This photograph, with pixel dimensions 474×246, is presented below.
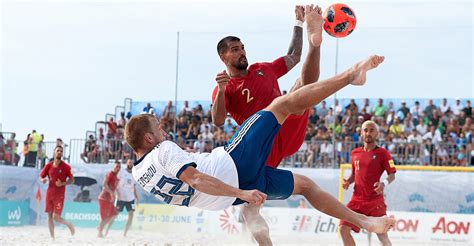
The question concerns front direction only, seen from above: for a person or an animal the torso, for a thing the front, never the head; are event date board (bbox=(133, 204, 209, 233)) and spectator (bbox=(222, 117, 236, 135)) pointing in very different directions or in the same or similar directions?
same or similar directions

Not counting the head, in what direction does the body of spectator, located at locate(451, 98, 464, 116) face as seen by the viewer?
toward the camera

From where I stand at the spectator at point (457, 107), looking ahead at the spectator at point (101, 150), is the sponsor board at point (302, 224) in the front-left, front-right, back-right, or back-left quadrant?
front-left

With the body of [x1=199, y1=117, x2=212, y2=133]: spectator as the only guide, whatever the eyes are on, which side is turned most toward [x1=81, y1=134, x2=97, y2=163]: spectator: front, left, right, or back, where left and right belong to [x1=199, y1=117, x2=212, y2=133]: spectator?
right

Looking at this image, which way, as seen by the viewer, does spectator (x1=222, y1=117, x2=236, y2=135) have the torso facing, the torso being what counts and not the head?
toward the camera

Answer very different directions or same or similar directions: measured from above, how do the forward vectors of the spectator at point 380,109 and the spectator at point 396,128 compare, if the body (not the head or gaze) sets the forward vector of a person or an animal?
same or similar directions

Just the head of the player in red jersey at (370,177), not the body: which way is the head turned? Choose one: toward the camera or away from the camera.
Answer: toward the camera

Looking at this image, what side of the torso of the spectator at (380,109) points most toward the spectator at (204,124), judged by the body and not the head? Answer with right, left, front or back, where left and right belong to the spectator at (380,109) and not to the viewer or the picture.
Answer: right

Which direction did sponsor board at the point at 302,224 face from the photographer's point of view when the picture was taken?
facing the viewer

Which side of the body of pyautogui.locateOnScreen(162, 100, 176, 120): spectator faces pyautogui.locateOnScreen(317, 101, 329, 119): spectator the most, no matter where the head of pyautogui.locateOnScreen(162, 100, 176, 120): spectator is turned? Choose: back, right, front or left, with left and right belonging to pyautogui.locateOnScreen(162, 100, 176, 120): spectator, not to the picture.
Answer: left

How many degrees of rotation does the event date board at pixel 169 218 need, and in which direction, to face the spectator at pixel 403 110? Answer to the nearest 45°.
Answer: approximately 90° to its left

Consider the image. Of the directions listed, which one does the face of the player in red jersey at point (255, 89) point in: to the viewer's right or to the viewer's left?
to the viewer's right
